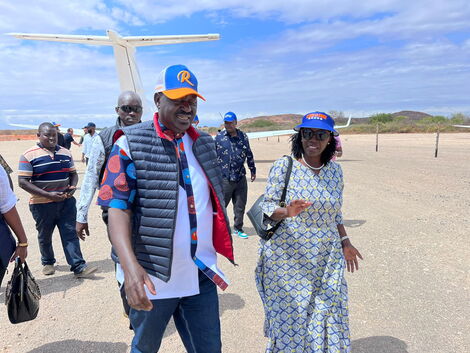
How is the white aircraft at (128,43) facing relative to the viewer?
away from the camera

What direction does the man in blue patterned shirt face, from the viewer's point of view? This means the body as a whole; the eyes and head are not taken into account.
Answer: toward the camera

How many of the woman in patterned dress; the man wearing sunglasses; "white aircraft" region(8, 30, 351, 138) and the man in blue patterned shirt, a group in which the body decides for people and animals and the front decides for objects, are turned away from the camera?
1

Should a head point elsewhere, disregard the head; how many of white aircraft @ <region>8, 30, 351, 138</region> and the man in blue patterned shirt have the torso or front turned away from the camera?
1

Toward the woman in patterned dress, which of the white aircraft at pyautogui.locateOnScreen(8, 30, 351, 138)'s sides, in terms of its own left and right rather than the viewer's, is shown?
back

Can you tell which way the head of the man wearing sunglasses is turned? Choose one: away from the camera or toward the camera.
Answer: toward the camera

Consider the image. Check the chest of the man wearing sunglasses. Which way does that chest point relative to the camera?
toward the camera

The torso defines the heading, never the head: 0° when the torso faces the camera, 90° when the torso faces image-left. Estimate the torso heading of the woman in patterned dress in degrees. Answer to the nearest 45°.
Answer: approximately 0°

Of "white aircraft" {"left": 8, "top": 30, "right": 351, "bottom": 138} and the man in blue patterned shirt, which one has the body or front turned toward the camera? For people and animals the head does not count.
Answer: the man in blue patterned shirt

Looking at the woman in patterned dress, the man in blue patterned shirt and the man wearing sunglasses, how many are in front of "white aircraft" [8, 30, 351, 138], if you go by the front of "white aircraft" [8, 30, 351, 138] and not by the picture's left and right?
0

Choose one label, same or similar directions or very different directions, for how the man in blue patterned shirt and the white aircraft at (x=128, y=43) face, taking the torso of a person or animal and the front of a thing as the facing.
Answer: very different directions

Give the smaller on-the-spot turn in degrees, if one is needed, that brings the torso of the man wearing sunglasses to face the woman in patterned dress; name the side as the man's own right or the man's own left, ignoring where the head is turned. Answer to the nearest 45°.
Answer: approximately 45° to the man's own left

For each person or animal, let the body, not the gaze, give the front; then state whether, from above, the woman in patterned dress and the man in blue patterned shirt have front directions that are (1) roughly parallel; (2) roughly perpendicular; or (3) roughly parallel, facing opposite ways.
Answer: roughly parallel

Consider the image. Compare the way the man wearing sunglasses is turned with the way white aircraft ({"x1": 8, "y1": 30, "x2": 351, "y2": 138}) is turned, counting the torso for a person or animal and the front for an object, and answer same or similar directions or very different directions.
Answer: very different directions
